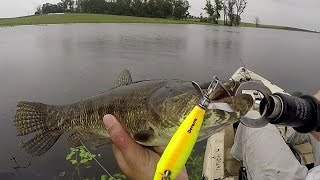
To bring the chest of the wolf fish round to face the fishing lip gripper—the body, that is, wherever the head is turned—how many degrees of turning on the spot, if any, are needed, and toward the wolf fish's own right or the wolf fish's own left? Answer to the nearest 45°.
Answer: approximately 45° to the wolf fish's own right

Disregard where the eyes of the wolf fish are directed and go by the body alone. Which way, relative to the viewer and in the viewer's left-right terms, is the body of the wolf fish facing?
facing to the right of the viewer

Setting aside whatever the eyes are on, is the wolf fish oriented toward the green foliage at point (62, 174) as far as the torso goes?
no
